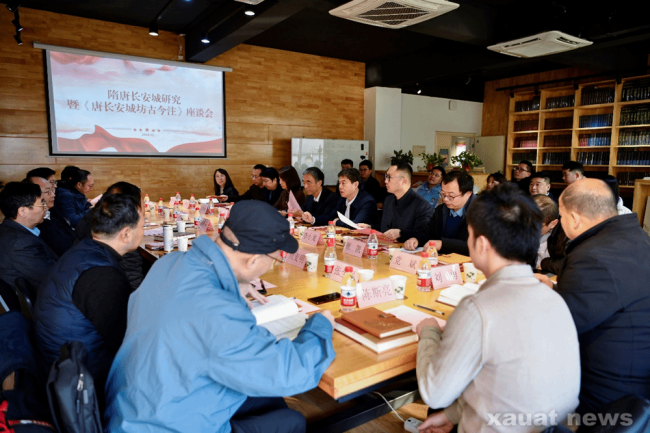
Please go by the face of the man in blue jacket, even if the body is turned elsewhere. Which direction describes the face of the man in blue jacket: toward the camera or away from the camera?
away from the camera

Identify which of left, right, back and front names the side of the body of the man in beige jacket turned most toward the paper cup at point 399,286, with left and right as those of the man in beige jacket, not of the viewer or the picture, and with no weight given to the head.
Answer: front

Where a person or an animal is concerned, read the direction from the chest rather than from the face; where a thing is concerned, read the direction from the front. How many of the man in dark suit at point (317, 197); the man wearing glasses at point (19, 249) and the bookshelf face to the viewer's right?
1

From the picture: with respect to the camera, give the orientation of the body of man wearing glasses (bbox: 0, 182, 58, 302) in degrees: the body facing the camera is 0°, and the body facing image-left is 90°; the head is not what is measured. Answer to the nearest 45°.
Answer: approximately 270°

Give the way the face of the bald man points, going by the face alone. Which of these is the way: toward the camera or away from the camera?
away from the camera

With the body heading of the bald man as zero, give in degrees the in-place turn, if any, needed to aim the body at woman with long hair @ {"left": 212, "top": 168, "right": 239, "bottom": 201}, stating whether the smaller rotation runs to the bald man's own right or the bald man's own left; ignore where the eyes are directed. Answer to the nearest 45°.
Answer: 0° — they already face them

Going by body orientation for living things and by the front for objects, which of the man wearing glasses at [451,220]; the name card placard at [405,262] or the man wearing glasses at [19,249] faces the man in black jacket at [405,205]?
the man wearing glasses at [19,249]

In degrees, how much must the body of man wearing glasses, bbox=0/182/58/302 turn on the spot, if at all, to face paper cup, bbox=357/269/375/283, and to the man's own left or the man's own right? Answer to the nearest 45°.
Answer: approximately 45° to the man's own right

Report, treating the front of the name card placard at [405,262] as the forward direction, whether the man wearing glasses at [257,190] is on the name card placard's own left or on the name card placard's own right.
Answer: on the name card placard's own right

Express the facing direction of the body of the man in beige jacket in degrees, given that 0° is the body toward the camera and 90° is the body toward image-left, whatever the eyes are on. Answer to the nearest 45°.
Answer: approximately 135°

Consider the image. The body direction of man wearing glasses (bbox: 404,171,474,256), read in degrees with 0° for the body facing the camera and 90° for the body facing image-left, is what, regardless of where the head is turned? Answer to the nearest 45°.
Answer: approximately 45°

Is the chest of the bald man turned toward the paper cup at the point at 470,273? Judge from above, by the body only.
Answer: yes

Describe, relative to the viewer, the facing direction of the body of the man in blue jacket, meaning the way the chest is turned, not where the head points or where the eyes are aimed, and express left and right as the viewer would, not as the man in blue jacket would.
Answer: facing away from the viewer and to the right of the viewer

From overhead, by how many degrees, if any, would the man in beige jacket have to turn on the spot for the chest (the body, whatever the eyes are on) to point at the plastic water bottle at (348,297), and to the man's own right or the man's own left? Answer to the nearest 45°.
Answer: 0° — they already face it
